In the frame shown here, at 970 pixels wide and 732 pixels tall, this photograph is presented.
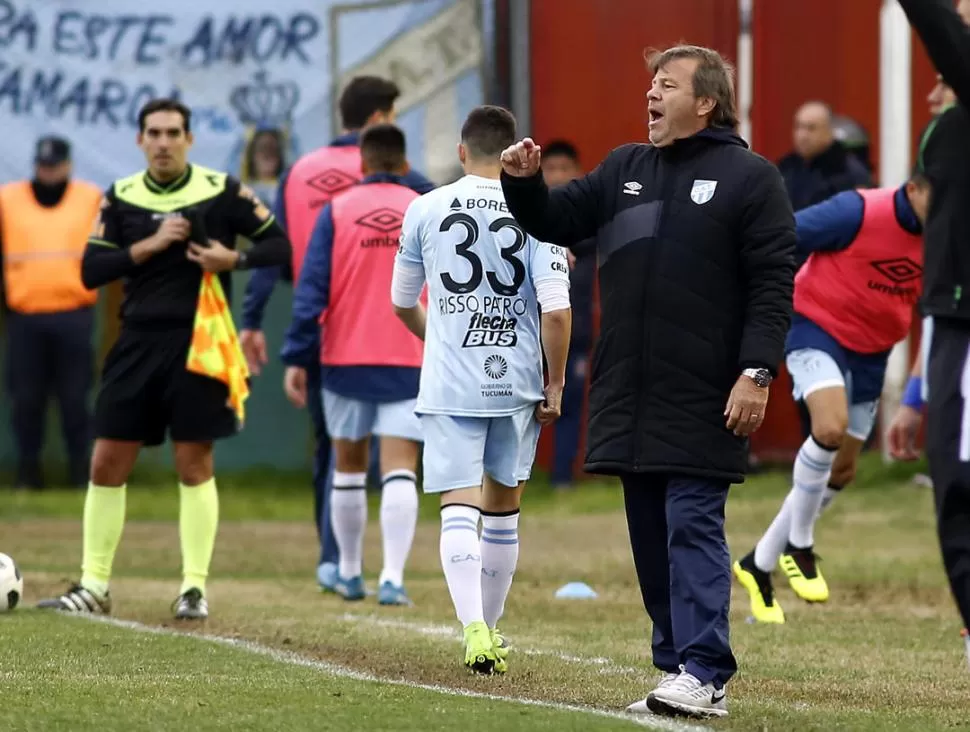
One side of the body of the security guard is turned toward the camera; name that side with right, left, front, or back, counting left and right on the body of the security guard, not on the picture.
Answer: front

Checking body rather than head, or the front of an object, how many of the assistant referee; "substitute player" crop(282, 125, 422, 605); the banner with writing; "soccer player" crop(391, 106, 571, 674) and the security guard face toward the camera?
3

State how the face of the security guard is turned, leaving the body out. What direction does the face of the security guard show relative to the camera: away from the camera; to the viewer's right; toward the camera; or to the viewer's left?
toward the camera

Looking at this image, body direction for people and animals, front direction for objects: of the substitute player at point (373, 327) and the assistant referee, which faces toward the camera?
the assistant referee

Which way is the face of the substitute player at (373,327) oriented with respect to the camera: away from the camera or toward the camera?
away from the camera

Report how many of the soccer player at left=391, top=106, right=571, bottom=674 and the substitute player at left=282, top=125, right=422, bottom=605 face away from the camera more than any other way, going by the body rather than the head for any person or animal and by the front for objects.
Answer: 2

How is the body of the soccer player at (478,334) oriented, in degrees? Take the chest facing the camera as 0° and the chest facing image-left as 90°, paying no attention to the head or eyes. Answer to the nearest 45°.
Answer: approximately 180°

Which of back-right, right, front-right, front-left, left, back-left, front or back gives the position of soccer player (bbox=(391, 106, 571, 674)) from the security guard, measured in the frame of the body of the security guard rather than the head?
front

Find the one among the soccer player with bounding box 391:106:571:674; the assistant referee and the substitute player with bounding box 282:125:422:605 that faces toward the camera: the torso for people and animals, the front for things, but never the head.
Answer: the assistant referee

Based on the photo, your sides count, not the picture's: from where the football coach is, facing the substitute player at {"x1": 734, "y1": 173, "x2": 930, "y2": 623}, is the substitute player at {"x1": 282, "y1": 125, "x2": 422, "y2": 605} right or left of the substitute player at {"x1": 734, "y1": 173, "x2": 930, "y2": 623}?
left

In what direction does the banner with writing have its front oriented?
toward the camera

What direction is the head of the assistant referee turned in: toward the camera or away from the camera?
toward the camera

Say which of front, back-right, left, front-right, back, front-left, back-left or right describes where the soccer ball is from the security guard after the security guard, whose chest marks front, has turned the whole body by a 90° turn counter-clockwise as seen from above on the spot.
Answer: right

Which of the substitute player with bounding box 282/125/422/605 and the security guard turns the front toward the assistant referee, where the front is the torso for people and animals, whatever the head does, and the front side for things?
the security guard

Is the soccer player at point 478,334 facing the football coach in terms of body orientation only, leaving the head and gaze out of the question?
no

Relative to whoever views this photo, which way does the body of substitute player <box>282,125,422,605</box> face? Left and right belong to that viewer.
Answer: facing away from the viewer
